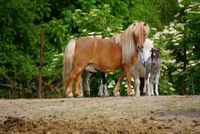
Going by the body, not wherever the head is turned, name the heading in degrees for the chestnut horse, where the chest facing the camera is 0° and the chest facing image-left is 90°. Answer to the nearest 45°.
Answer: approximately 270°
